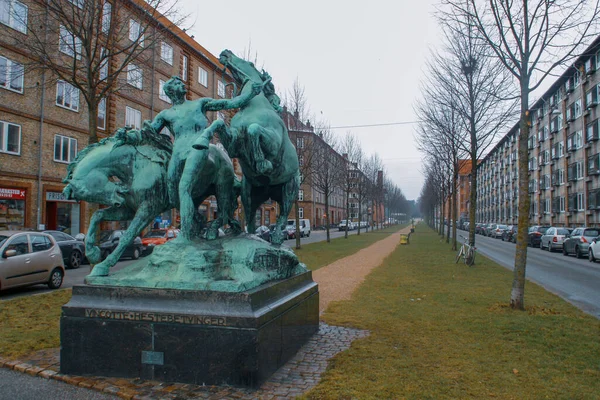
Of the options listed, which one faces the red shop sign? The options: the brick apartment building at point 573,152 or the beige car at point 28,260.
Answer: the brick apartment building

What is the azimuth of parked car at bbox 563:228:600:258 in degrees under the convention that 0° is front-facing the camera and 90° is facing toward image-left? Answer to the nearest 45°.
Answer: approximately 135°

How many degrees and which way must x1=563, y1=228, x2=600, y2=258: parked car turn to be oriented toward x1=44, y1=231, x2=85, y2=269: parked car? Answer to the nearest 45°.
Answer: approximately 90° to its left

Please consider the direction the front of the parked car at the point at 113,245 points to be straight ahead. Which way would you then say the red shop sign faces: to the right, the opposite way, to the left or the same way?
to the left

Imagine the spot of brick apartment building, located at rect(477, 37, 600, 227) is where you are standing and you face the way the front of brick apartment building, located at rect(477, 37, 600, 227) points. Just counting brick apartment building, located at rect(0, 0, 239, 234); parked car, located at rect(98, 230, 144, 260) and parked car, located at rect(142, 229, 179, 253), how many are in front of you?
3

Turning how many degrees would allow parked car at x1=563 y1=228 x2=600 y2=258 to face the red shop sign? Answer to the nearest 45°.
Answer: approximately 90° to its left

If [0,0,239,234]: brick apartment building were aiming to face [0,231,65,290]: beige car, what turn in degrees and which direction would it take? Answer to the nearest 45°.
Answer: approximately 45° to its right

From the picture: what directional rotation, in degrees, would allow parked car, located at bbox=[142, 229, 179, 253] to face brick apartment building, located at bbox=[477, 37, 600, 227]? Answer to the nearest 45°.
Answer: approximately 135° to its left

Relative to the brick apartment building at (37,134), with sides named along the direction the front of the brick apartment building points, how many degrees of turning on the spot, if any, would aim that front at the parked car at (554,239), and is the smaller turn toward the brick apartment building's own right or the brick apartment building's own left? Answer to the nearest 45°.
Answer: approximately 45° to the brick apartment building's own left

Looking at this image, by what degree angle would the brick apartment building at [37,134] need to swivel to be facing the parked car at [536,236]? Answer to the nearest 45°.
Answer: approximately 45° to its left

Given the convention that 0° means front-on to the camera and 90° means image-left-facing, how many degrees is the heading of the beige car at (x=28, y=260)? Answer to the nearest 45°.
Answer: approximately 45°

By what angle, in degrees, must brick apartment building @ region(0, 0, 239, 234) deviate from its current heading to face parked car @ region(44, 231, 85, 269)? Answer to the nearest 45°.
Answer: approximately 45° to its right
